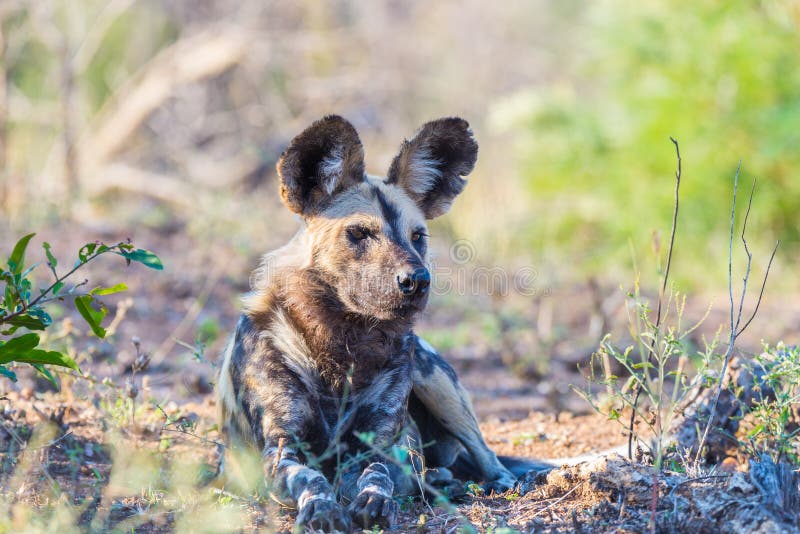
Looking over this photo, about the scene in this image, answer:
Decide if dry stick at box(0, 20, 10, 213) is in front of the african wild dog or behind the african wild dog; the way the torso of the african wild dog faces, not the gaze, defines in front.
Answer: behind

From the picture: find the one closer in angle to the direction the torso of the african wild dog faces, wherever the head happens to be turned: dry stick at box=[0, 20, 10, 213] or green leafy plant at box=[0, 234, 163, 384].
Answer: the green leafy plant

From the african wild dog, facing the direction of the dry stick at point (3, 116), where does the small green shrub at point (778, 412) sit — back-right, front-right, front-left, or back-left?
back-right

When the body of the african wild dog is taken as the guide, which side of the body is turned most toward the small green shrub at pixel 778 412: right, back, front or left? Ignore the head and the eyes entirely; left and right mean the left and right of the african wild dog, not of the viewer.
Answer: left

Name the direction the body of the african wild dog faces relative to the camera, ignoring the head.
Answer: toward the camera

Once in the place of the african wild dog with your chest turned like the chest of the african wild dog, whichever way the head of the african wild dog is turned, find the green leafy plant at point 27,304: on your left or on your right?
on your right

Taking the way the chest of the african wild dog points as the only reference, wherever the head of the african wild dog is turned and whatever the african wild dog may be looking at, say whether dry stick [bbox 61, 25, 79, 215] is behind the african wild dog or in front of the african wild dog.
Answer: behind
